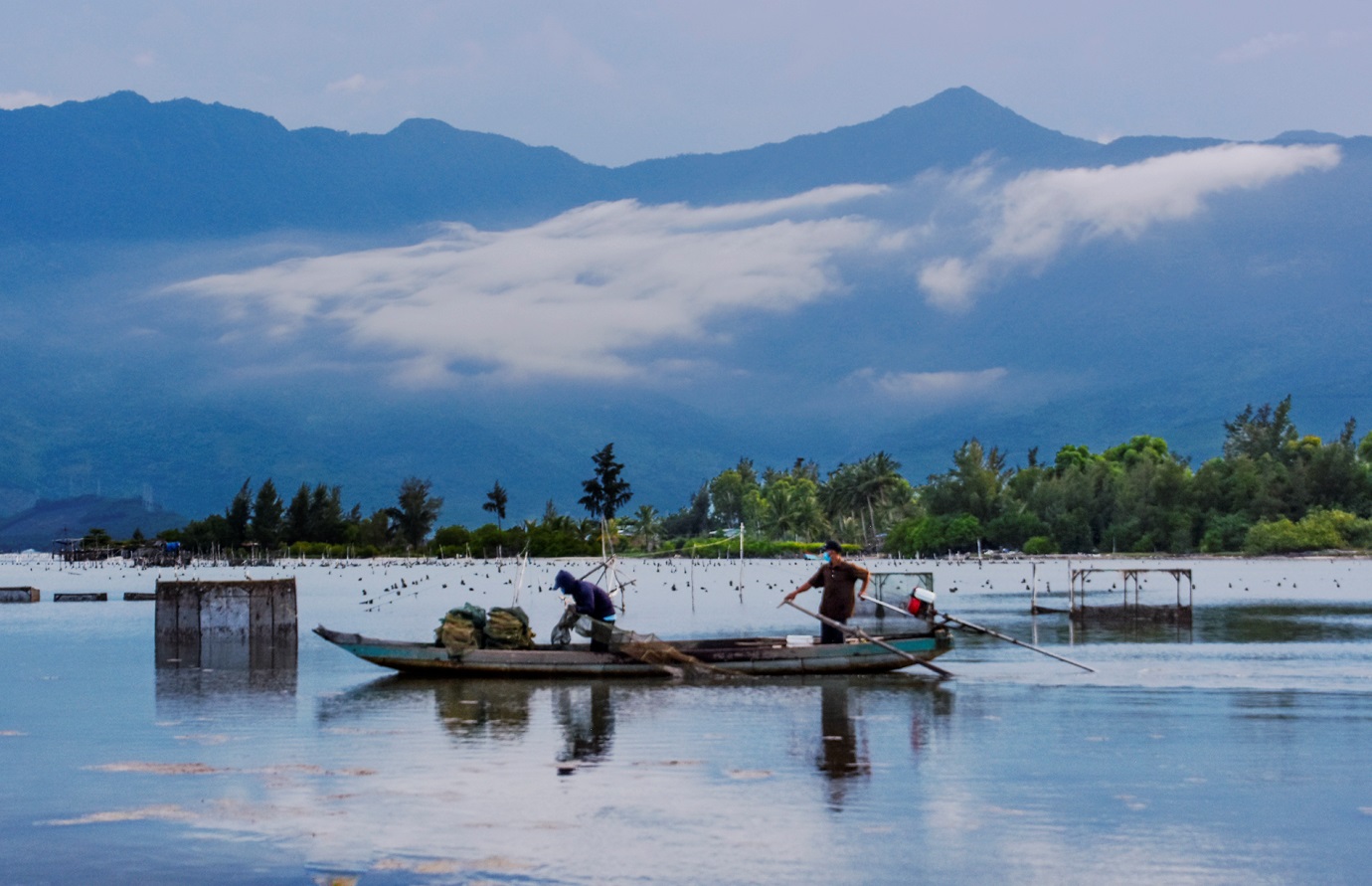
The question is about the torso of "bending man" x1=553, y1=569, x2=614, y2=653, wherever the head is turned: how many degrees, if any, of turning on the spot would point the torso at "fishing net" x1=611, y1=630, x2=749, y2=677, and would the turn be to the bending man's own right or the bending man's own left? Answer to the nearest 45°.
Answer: approximately 180°

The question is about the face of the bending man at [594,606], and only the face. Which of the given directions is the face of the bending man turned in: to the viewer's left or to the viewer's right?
to the viewer's left

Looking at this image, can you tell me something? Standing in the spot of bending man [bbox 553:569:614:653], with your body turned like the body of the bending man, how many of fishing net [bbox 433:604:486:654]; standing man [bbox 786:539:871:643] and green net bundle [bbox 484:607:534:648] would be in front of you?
2

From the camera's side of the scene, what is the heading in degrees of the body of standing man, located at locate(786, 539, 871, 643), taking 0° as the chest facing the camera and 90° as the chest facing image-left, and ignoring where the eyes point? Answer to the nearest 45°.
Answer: approximately 45°

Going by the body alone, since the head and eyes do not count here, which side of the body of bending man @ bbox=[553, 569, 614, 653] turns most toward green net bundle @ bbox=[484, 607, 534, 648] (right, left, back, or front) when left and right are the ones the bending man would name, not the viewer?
front

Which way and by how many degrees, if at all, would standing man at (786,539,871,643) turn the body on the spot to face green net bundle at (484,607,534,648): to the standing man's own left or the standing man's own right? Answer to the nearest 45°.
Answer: approximately 45° to the standing man's own right

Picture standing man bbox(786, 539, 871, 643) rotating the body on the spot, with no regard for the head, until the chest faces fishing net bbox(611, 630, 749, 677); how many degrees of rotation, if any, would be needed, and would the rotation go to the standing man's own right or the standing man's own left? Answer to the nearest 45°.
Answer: approximately 45° to the standing man's own right

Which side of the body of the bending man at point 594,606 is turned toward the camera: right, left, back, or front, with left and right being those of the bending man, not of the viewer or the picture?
left

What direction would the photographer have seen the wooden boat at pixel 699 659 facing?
facing to the left of the viewer
